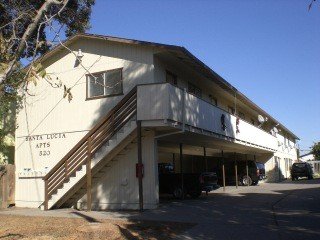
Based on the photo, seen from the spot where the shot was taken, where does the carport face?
facing the viewer and to the right of the viewer

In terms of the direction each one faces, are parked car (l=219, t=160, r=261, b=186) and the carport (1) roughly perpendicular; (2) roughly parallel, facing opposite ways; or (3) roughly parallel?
roughly parallel, facing opposite ways

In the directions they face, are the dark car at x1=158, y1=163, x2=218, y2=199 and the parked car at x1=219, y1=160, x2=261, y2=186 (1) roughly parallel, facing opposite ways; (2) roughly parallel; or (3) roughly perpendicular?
roughly parallel

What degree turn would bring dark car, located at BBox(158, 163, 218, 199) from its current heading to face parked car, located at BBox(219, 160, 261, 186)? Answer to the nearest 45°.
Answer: approximately 45° to its right

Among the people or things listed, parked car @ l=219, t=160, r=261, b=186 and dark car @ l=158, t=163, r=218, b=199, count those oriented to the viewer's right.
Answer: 0

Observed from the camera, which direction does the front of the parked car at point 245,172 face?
facing away from the viewer and to the left of the viewer
